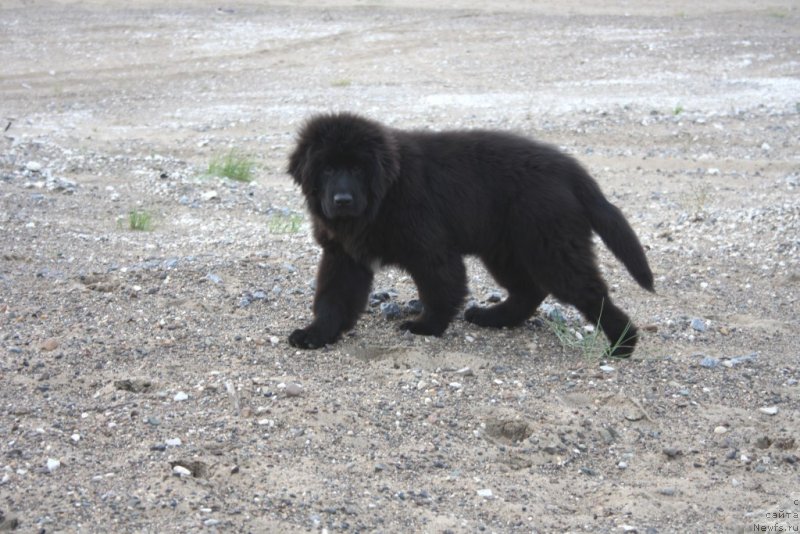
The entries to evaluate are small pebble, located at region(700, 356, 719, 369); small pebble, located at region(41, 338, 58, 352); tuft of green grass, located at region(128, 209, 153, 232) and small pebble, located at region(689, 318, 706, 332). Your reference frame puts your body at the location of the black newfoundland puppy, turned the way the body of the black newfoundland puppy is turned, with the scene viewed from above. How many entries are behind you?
2

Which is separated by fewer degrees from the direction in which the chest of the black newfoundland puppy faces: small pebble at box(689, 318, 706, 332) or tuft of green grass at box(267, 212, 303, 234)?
the tuft of green grass

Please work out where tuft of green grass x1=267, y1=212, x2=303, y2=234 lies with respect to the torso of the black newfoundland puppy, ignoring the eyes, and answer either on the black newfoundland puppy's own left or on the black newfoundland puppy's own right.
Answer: on the black newfoundland puppy's own right

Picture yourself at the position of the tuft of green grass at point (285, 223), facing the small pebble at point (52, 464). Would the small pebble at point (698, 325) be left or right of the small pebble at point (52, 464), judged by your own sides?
left

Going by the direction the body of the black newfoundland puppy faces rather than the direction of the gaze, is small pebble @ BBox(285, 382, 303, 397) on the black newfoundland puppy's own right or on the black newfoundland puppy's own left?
on the black newfoundland puppy's own left

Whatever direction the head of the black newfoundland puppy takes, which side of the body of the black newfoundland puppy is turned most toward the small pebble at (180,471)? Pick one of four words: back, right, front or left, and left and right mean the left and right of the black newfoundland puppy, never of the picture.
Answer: left

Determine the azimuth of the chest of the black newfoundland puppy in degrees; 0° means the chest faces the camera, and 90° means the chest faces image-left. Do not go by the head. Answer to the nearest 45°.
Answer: approximately 90°

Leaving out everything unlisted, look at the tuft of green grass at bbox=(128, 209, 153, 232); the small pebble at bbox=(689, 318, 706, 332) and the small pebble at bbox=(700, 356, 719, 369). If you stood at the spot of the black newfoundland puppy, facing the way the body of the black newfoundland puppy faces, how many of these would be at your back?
2

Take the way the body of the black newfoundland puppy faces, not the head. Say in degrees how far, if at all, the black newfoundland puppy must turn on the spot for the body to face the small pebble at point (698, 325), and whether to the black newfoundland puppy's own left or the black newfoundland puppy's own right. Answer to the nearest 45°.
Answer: approximately 180°

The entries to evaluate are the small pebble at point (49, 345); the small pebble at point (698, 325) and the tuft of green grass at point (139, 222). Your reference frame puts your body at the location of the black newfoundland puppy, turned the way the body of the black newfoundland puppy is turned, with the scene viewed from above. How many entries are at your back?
1

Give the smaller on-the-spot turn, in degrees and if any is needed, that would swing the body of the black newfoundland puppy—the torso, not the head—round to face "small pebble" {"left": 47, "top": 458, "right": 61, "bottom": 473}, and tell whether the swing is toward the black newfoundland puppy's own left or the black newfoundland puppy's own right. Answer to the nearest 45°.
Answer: approximately 45° to the black newfoundland puppy's own left
